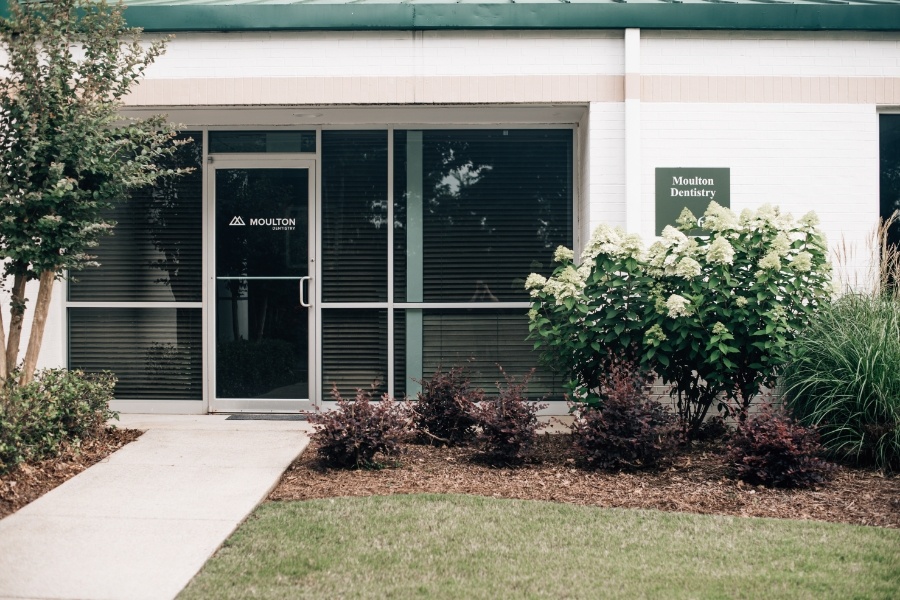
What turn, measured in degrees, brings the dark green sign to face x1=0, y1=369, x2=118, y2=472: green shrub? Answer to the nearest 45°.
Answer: approximately 45° to its right

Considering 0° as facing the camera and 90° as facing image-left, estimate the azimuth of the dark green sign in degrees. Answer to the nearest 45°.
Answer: approximately 0°

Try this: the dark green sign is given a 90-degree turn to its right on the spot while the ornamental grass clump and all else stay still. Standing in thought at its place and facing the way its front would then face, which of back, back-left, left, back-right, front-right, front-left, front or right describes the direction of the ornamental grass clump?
back-left

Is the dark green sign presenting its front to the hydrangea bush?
yes

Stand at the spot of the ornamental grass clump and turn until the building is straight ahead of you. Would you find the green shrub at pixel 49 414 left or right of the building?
left

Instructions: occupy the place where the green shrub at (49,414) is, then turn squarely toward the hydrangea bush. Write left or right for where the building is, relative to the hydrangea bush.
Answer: left

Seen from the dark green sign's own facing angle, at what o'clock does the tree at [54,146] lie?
The tree is roughly at 2 o'clock from the dark green sign.

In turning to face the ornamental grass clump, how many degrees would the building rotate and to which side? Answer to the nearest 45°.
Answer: approximately 45° to its left

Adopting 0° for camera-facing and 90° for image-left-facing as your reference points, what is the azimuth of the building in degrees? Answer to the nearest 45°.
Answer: approximately 0°
